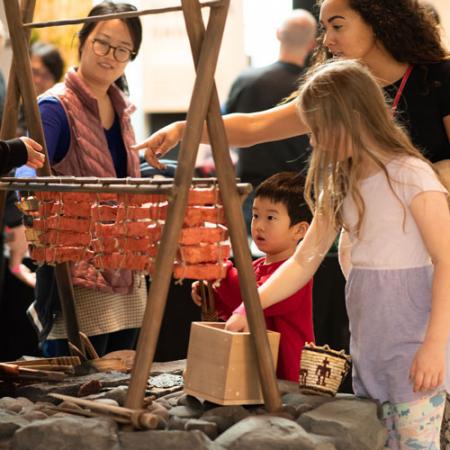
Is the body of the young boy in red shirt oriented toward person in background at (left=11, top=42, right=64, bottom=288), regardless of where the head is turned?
no

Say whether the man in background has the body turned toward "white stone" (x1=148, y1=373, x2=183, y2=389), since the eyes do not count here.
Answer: no

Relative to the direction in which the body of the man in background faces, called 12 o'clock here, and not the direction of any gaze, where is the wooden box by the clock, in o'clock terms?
The wooden box is roughly at 6 o'clock from the man in background.

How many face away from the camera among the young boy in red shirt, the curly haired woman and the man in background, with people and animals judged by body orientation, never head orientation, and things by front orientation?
1

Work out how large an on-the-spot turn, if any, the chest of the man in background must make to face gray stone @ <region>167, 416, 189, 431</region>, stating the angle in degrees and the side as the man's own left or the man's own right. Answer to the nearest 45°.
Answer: approximately 180°

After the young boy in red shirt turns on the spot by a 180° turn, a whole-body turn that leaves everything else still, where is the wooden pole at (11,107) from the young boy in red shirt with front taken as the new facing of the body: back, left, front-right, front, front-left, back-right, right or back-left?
back-left

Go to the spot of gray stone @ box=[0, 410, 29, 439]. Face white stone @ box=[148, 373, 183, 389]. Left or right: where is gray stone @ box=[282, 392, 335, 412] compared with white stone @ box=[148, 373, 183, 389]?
right

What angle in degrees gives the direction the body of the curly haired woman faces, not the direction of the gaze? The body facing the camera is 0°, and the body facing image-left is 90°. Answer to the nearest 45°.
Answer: approximately 90°

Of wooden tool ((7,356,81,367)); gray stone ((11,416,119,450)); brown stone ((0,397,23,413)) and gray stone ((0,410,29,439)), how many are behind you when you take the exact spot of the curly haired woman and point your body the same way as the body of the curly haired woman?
0

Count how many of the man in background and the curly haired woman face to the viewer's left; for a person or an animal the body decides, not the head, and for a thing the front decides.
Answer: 1

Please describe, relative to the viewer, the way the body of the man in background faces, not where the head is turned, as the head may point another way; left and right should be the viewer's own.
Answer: facing away from the viewer

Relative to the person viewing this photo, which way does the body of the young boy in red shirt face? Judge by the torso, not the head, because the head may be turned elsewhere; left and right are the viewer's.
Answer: facing the viewer and to the left of the viewer
